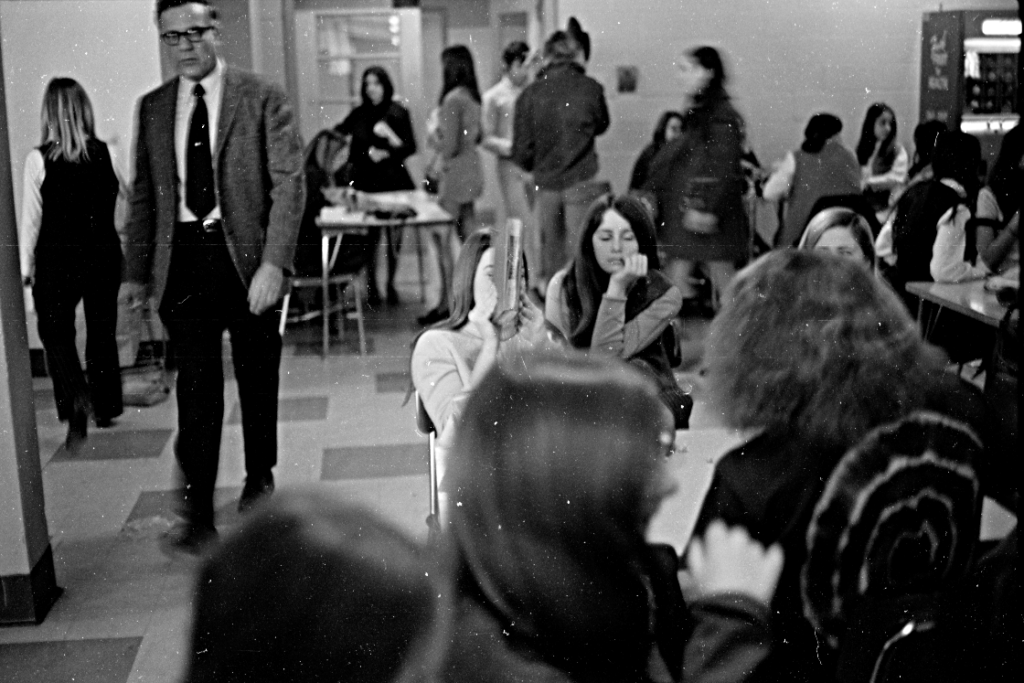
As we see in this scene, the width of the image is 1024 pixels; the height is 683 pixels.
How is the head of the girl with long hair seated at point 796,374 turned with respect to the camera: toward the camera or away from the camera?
away from the camera

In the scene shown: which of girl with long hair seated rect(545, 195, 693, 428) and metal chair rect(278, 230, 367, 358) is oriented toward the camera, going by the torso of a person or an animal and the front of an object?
the girl with long hair seated

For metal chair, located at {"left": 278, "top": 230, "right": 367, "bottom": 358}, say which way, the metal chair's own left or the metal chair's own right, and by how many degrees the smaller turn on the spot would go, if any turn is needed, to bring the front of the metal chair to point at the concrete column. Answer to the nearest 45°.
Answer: approximately 135° to the metal chair's own left

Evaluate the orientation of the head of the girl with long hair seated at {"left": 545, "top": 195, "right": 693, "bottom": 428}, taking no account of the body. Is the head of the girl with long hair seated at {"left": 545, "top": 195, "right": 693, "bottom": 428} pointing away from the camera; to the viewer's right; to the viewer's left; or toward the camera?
toward the camera

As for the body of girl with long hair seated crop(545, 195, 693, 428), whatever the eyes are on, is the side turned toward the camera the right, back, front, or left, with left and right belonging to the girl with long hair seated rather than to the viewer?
front

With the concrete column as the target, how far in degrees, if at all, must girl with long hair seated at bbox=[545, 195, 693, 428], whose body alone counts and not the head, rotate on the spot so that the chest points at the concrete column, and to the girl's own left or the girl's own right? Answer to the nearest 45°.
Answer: approximately 90° to the girl's own right

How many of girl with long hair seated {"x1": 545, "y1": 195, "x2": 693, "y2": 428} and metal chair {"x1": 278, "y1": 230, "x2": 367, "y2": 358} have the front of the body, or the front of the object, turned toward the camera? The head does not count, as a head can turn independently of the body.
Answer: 1

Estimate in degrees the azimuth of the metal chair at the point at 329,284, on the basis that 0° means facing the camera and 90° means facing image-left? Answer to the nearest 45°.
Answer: approximately 225°

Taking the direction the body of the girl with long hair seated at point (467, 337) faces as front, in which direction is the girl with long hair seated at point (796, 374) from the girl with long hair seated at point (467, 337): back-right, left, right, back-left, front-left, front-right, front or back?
front-left

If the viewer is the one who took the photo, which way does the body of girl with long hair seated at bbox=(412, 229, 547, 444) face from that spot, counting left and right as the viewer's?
facing the viewer and to the right of the viewer

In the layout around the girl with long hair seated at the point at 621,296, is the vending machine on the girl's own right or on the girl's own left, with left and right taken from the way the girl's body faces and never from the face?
on the girl's own left

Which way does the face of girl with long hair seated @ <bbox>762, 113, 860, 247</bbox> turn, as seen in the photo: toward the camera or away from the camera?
away from the camera

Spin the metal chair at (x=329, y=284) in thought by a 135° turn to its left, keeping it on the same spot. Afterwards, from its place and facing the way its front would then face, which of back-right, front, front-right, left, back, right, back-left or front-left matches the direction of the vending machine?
back
